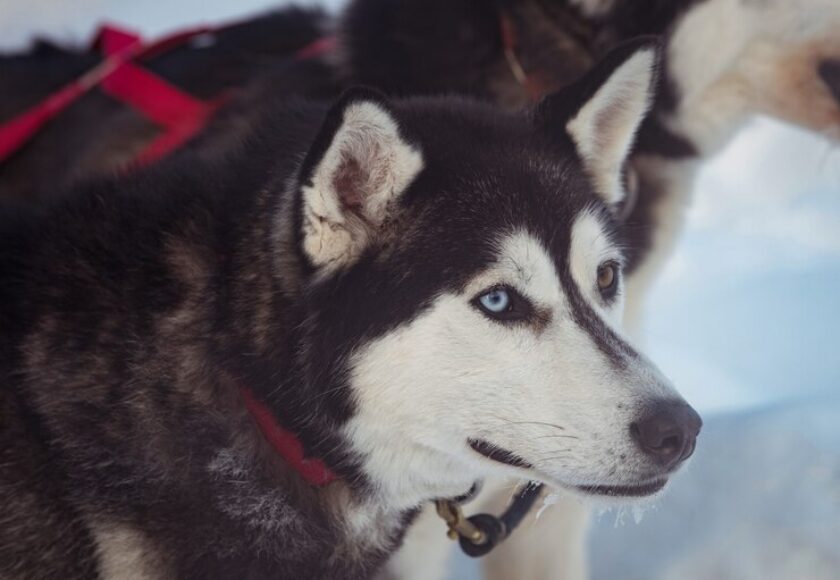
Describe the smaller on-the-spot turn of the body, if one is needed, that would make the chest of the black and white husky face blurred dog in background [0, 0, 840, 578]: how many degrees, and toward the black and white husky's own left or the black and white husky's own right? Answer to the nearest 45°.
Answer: approximately 90° to the black and white husky's own left

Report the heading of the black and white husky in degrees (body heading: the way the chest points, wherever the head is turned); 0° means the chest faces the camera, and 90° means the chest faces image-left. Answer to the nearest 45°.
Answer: approximately 315°
